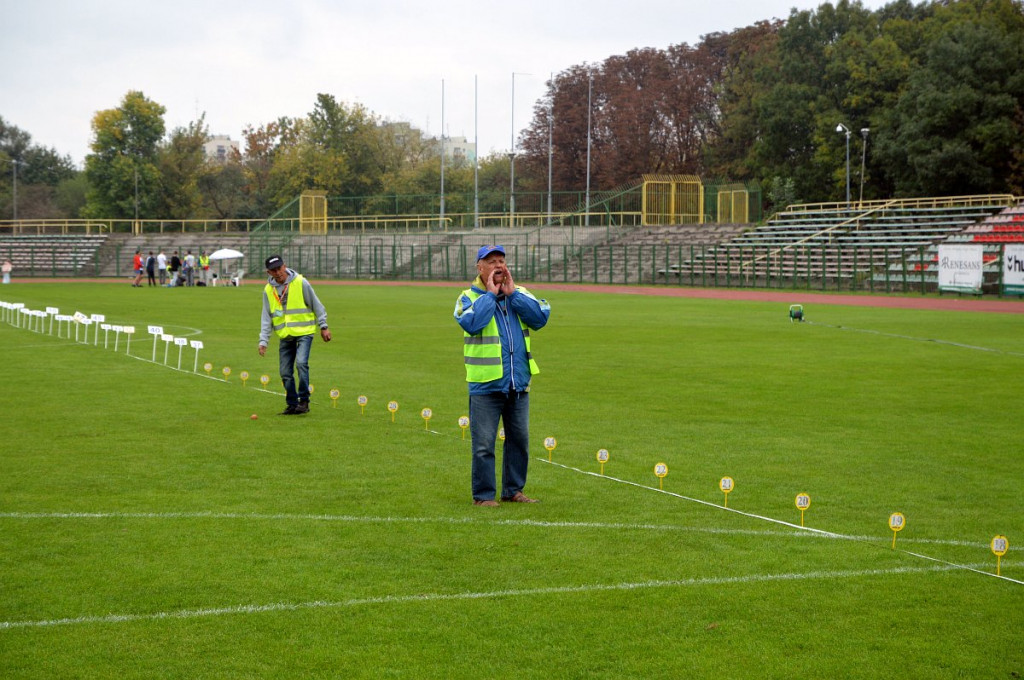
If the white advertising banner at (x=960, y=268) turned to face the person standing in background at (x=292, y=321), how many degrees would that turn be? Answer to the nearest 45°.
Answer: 0° — it already faces them

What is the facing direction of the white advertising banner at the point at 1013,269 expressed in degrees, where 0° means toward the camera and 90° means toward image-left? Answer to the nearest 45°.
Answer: approximately 0°

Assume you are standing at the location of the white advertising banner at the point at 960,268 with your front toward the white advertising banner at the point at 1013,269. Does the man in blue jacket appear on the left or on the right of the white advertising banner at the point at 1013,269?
right

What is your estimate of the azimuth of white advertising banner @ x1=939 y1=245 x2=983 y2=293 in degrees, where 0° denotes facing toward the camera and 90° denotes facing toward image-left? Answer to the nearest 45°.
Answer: approximately 0°

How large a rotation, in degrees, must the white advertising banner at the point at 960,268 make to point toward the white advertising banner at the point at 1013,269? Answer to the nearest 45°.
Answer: approximately 45° to its left

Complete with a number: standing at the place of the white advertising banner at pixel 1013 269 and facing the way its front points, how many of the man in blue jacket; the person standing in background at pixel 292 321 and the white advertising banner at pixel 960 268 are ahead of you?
2

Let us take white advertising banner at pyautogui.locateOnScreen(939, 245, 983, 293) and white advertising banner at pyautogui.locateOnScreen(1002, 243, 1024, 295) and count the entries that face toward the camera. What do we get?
2

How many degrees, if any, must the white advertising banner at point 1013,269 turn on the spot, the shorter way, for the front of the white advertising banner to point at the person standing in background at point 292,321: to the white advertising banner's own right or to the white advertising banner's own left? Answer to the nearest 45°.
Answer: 0° — it already faces them

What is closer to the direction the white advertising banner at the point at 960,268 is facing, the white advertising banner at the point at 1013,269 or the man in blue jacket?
the man in blue jacket

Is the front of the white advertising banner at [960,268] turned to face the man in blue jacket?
yes
